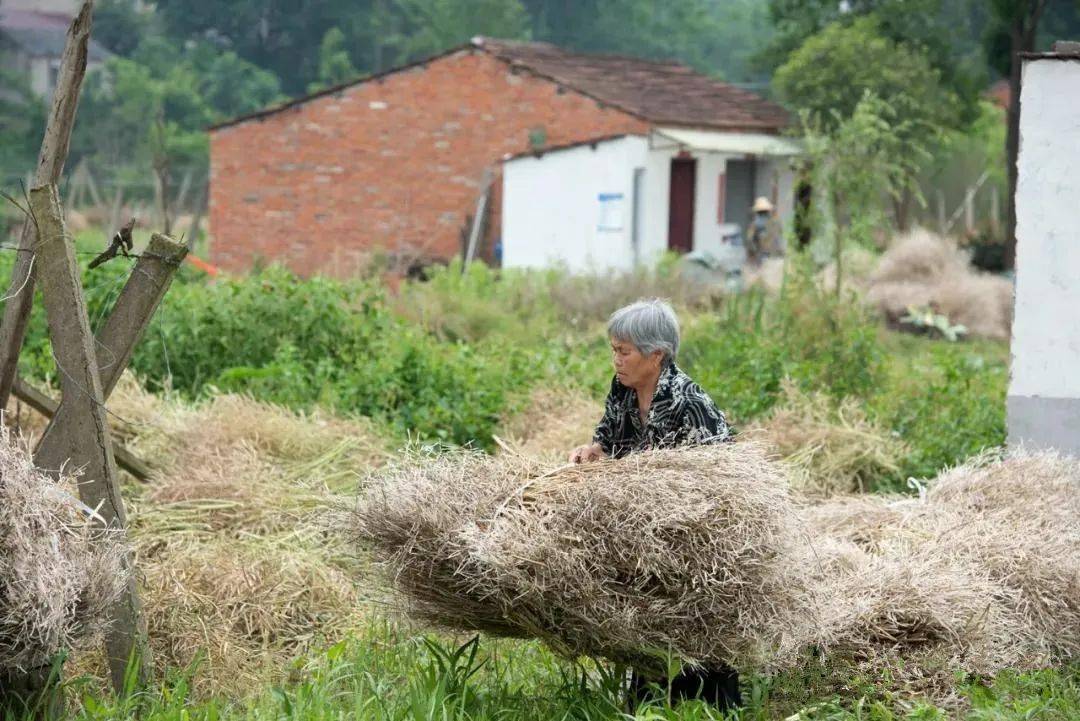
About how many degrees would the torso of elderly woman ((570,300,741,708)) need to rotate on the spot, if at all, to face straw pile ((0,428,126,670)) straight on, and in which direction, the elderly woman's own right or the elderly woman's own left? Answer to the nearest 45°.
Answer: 0° — they already face it

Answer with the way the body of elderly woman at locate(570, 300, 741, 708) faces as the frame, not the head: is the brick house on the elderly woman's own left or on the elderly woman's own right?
on the elderly woman's own right

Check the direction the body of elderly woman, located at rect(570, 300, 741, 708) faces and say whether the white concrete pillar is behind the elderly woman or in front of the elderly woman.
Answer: behind

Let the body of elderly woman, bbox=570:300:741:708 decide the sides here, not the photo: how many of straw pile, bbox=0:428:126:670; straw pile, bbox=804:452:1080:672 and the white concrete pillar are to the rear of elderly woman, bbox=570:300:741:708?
2

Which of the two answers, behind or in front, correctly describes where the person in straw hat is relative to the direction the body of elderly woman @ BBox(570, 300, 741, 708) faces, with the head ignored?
behind

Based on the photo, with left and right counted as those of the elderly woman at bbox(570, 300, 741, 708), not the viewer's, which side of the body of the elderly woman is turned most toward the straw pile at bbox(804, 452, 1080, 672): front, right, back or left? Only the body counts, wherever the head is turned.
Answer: back

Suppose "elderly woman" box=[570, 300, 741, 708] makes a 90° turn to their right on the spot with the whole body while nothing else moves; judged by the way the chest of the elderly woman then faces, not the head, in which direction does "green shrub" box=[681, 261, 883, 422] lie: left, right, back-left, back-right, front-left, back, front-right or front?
front-right

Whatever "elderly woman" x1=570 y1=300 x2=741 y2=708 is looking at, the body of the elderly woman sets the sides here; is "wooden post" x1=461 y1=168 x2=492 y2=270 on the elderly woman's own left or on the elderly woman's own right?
on the elderly woman's own right

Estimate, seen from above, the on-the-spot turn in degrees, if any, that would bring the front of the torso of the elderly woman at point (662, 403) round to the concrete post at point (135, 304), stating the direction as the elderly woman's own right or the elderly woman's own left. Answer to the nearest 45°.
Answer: approximately 45° to the elderly woman's own right

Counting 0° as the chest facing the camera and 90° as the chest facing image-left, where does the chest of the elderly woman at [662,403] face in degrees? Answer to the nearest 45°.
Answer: approximately 45°
